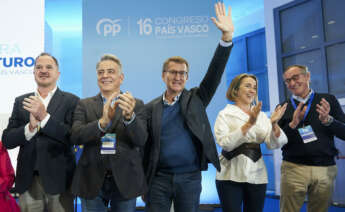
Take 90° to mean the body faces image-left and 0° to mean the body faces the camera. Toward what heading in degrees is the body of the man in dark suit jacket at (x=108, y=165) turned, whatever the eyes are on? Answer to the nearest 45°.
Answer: approximately 0°

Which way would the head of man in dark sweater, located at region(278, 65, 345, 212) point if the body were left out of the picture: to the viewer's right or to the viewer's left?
to the viewer's left

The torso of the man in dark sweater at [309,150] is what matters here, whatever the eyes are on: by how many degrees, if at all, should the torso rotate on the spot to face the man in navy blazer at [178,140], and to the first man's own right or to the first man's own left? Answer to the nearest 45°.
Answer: approximately 45° to the first man's own right

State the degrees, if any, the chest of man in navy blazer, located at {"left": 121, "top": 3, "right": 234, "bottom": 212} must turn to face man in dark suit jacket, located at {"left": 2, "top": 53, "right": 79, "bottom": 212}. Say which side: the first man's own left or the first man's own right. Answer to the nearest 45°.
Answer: approximately 90° to the first man's own right

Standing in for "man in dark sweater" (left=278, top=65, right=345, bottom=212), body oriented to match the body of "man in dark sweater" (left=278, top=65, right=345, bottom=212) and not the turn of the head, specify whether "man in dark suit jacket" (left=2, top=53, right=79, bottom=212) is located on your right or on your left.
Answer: on your right

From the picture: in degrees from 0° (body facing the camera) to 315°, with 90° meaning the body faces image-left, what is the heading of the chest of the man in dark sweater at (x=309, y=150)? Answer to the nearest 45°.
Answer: approximately 0°
